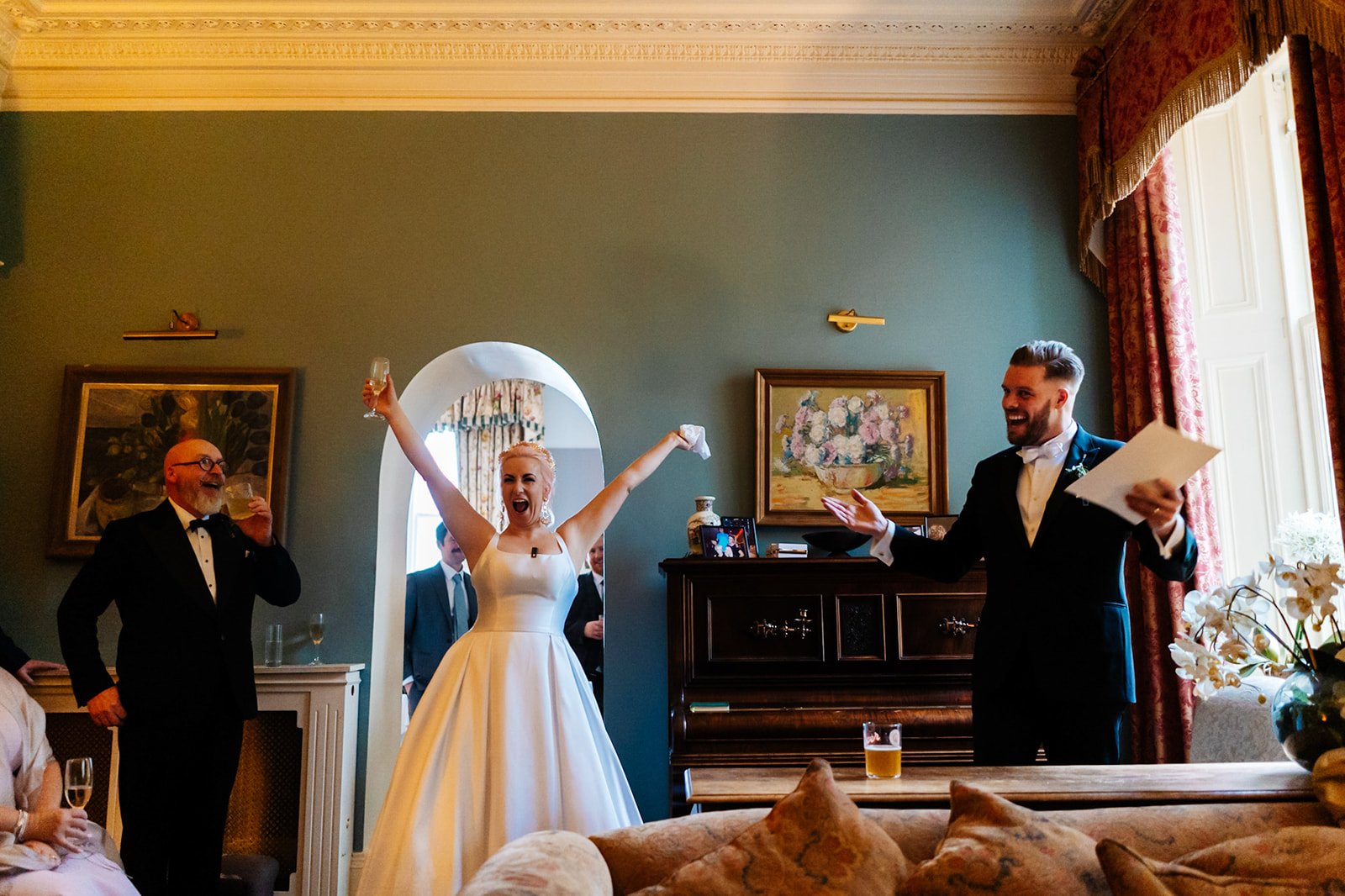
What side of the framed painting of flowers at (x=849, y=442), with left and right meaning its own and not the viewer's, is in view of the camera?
front

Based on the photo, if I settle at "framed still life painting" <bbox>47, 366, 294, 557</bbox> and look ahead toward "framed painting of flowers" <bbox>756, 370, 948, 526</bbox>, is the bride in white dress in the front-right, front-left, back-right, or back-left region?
front-right

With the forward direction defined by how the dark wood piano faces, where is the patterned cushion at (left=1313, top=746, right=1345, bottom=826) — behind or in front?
in front

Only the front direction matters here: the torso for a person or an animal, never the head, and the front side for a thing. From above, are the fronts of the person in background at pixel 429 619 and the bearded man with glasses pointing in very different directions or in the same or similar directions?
same or similar directions

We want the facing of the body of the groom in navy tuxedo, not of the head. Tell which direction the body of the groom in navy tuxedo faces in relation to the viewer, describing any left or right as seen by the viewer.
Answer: facing the viewer and to the left of the viewer

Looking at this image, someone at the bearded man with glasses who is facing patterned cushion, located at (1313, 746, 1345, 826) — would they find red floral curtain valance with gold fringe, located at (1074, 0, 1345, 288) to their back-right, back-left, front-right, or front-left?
front-left

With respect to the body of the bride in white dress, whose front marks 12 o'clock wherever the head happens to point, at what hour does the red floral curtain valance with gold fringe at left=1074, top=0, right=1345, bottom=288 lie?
The red floral curtain valance with gold fringe is roughly at 9 o'clock from the bride in white dress.

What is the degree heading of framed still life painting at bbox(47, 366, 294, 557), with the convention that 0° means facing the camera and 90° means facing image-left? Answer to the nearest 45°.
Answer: approximately 0°

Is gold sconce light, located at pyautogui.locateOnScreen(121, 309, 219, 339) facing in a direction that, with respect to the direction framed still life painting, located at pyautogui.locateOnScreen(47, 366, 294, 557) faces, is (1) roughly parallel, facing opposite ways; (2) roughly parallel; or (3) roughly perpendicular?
roughly parallel

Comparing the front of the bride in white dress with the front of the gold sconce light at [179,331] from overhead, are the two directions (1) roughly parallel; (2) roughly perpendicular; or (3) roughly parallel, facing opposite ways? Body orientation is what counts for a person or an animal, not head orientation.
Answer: roughly parallel

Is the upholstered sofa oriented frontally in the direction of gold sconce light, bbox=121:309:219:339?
no

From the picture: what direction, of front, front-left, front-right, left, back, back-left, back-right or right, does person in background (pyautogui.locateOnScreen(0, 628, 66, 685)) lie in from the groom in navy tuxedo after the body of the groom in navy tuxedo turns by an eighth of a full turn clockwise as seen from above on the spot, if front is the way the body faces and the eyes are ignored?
front

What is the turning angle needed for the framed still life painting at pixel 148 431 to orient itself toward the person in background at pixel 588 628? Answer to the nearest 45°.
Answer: approximately 90° to its left

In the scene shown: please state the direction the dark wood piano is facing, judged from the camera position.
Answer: facing the viewer

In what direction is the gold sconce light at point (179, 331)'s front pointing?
toward the camera

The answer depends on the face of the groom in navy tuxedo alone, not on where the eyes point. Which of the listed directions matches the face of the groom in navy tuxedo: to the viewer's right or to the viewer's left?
to the viewer's left

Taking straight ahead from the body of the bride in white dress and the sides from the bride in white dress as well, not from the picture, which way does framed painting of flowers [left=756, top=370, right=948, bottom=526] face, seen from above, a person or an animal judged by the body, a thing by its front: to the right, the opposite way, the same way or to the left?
the same way
